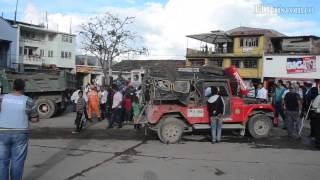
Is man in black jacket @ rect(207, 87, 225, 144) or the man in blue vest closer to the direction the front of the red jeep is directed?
the man in black jacket

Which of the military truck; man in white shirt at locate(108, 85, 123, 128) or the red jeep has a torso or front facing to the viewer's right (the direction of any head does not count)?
the red jeep

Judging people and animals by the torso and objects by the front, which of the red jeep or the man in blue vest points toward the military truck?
the man in blue vest

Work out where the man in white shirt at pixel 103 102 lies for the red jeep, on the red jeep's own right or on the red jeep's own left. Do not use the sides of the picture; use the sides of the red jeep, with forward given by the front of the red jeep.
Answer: on the red jeep's own left

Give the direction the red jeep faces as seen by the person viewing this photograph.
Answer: facing to the right of the viewer

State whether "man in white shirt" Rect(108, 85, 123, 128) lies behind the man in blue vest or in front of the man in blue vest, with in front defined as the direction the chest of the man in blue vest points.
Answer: in front
